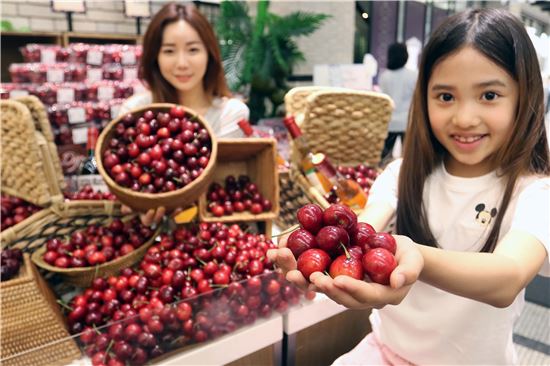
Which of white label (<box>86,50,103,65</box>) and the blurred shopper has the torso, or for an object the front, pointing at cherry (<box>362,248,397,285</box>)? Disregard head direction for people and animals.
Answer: the white label

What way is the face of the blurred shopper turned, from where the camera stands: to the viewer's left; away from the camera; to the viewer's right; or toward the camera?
away from the camera

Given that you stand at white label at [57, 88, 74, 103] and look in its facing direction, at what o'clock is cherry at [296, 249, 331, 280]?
The cherry is roughly at 12 o'clock from the white label.

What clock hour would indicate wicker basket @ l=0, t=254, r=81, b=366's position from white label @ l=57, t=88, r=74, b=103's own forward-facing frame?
The wicker basket is roughly at 12 o'clock from the white label.

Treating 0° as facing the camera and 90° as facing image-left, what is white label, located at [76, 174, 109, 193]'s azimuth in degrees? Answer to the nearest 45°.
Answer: approximately 0°

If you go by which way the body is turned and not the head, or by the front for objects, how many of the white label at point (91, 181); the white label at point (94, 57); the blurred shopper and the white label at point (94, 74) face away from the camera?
1

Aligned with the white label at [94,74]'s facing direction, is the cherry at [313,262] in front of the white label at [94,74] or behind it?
in front

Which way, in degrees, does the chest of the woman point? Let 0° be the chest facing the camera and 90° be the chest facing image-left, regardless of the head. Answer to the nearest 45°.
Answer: approximately 0°

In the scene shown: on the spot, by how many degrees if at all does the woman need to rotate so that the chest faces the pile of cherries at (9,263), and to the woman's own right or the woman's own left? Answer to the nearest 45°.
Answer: approximately 45° to the woman's own right
